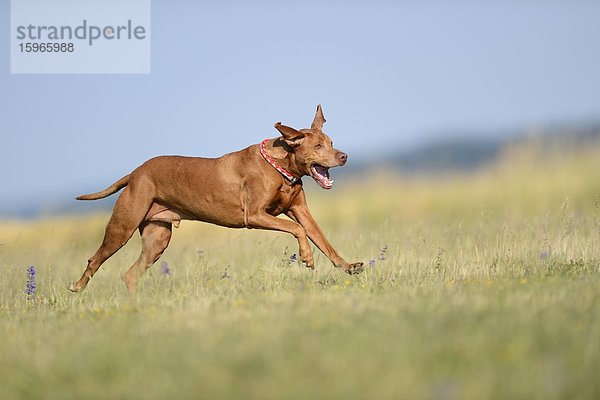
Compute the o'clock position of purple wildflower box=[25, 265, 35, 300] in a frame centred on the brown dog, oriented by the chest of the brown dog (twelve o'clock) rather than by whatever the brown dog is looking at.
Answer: The purple wildflower is roughly at 6 o'clock from the brown dog.

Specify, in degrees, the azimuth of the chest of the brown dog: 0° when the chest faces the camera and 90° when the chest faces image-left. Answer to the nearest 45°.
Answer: approximately 270°
